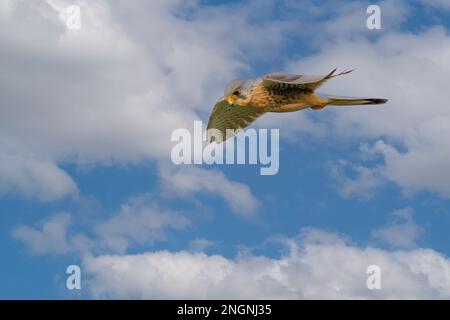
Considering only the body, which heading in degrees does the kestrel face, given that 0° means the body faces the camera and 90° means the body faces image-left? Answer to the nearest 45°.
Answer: approximately 90°
